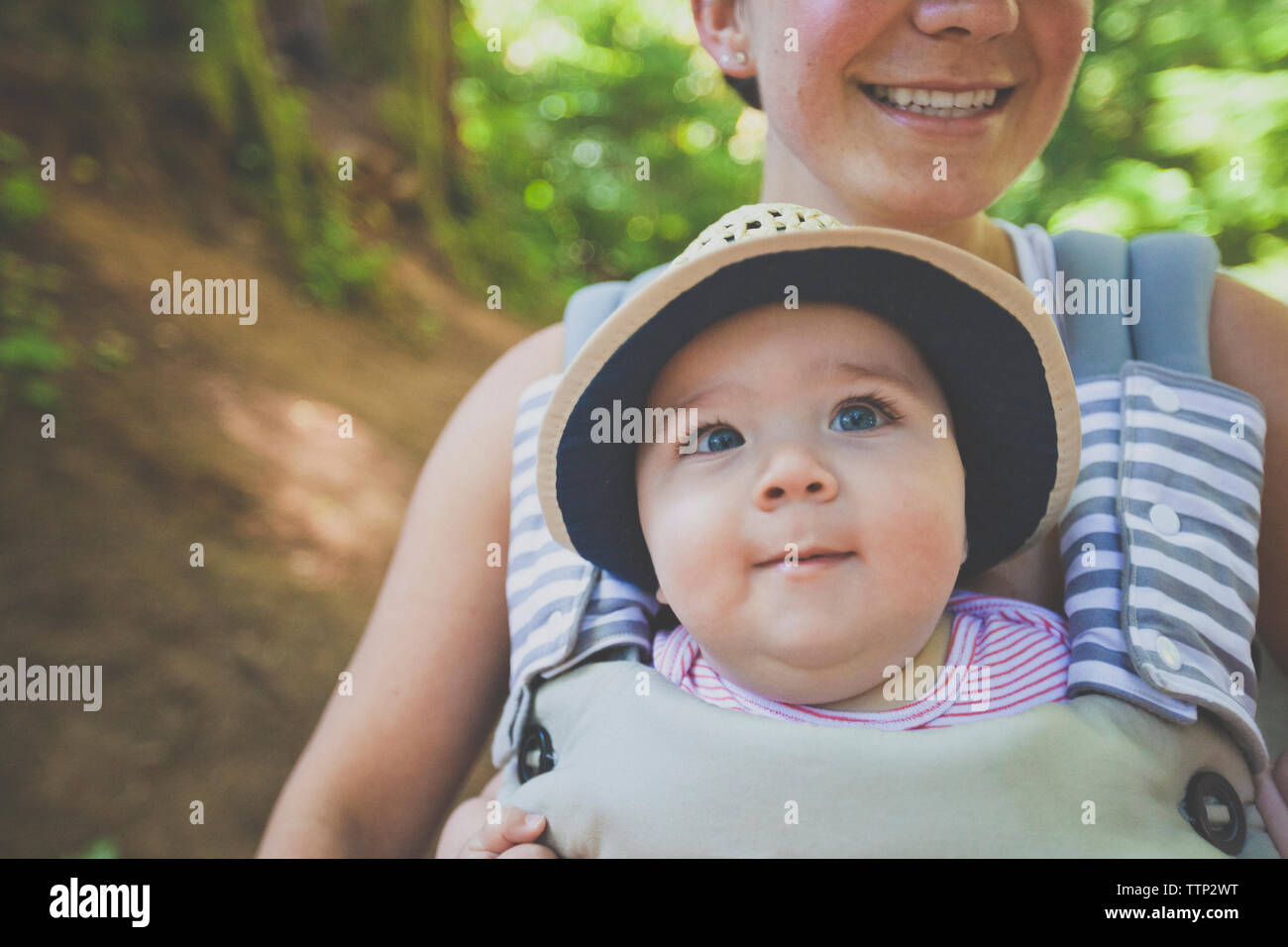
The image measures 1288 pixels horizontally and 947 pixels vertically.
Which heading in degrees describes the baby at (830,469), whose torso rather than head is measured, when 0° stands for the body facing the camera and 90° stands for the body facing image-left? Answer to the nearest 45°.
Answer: approximately 0°
